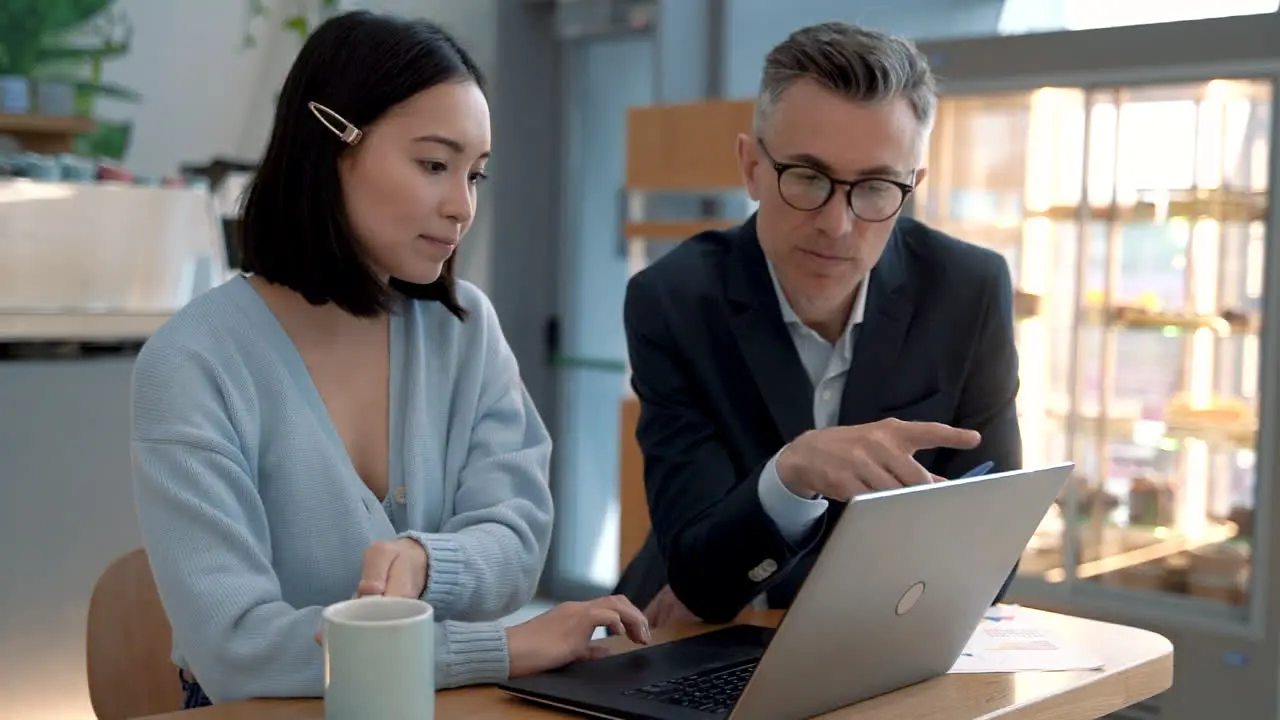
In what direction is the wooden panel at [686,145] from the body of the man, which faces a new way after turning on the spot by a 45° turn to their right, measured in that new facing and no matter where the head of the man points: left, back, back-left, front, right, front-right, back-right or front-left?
back-right

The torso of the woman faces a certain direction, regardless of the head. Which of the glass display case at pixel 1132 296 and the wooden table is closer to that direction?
the wooden table

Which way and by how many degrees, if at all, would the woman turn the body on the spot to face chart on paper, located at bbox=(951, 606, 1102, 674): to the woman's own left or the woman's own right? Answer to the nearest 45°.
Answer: approximately 45° to the woman's own left

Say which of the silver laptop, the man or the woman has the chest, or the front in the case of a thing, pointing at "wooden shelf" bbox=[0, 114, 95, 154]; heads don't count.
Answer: the silver laptop

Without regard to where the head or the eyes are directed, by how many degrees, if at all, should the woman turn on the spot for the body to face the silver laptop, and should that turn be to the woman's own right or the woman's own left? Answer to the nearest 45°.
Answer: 0° — they already face it

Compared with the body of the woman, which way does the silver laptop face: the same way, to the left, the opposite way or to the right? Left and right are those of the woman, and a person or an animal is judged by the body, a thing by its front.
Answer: the opposite way

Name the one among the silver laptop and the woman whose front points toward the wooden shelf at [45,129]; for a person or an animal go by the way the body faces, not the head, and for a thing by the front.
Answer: the silver laptop

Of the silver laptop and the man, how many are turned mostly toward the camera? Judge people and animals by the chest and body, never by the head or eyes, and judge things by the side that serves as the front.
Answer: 1

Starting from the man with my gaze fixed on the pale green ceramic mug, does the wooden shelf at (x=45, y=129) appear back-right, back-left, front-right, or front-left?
back-right

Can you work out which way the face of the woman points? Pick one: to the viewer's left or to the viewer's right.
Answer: to the viewer's right

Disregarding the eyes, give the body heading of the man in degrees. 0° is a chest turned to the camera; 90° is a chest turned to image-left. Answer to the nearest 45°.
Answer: approximately 0°
